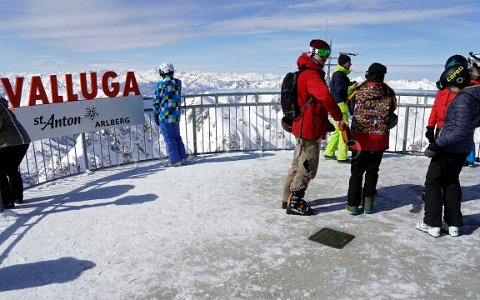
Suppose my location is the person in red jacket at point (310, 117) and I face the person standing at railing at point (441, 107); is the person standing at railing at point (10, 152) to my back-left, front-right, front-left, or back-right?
back-left

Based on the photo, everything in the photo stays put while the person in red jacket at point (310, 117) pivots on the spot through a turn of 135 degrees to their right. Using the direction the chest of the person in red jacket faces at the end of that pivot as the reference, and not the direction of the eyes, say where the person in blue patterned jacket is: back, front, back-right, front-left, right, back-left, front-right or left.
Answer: right

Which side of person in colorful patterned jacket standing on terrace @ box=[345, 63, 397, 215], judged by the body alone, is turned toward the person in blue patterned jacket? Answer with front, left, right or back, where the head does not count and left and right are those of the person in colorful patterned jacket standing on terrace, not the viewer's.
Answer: left

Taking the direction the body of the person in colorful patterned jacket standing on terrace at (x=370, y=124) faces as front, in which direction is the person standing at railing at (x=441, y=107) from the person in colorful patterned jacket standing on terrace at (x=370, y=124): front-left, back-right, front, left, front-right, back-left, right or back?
front-right

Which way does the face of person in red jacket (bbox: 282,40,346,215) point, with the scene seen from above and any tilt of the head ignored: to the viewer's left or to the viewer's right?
to the viewer's right

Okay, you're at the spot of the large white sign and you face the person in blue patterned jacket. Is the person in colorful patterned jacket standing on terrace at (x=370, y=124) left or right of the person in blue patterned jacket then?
right

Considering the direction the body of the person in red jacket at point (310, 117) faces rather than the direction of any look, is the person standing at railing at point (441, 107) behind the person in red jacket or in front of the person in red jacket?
in front

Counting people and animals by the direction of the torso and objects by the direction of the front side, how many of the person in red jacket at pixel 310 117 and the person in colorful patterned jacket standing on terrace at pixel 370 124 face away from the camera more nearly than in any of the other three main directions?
1

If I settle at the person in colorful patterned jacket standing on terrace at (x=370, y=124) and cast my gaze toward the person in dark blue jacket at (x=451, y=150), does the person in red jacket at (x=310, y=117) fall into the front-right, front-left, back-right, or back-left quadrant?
back-right

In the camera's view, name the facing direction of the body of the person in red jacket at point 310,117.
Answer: to the viewer's right

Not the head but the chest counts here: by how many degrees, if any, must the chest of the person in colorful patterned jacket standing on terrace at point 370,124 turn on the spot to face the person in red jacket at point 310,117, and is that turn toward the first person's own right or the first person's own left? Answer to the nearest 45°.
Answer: approximately 135° to the first person's own left

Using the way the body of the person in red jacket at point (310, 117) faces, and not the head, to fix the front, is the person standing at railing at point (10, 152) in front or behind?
behind

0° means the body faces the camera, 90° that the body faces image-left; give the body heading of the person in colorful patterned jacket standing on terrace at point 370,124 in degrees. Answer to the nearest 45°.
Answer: approximately 180°

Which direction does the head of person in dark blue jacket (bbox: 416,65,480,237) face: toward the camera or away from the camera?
away from the camera

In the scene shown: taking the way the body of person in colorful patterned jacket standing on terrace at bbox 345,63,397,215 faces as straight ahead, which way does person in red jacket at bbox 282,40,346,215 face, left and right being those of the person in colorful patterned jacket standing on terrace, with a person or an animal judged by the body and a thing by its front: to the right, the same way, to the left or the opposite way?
to the right
